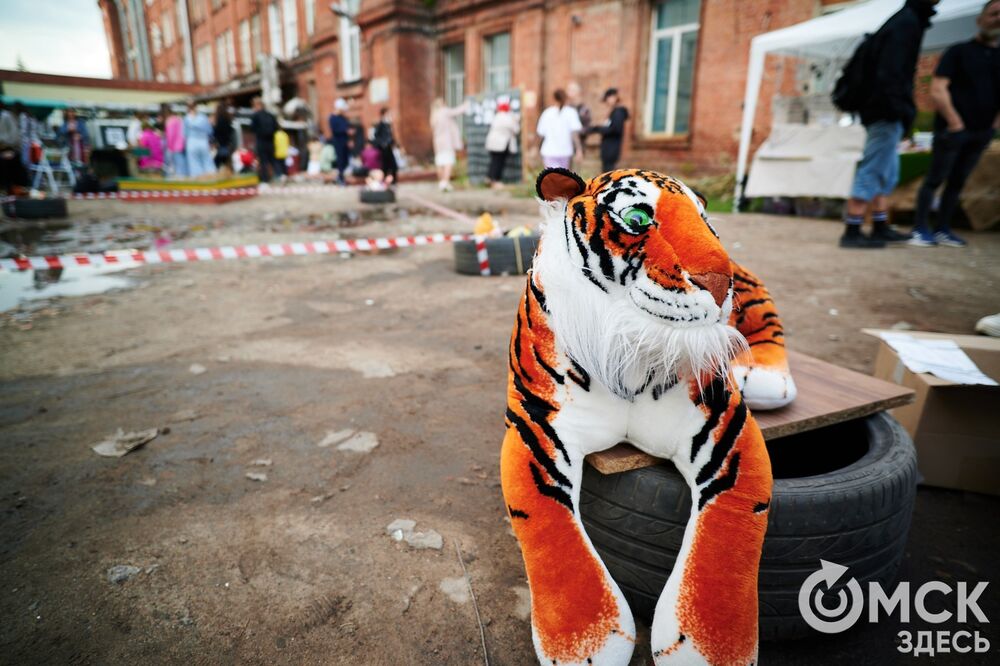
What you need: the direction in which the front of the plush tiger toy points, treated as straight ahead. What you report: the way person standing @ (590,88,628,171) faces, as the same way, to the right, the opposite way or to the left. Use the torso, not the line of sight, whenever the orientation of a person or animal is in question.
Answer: to the right

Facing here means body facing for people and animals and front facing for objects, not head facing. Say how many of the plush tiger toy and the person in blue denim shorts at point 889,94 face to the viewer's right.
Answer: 1

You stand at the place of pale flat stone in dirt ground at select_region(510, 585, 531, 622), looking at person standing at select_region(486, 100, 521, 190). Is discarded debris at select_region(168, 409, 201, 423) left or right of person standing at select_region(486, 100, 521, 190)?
left

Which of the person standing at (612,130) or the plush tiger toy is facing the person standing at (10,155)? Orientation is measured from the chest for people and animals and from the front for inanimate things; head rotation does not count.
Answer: the person standing at (612,130)

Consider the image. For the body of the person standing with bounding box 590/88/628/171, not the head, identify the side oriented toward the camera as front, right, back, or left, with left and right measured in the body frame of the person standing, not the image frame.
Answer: left

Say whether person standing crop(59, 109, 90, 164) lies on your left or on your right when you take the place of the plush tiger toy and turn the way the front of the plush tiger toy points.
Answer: on your right

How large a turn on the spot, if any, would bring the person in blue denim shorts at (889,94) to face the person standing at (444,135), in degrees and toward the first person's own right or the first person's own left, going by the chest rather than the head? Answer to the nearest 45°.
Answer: approximately 135° to the first person's own left

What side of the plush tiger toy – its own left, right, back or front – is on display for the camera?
front

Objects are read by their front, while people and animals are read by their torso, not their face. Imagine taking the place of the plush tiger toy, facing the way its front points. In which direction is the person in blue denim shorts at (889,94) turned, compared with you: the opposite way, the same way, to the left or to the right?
to the left

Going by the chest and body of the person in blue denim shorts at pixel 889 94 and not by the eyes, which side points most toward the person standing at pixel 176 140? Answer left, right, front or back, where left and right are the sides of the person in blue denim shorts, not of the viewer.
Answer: back

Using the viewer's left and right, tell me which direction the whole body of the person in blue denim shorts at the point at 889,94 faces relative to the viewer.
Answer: facing to the right of the viewer

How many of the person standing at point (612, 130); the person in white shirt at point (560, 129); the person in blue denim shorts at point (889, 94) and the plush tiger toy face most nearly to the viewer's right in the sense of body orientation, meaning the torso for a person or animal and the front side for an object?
1

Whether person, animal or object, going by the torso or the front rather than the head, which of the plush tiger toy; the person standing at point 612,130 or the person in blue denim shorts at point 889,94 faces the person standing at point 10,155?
the person standing at point 612,130
